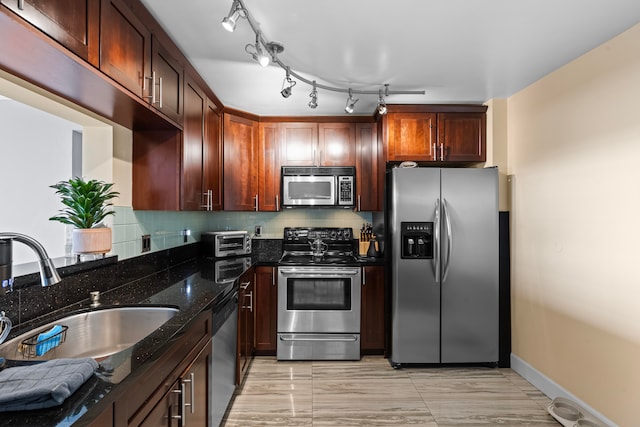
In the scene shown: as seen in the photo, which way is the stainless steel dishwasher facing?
to the viewer's right

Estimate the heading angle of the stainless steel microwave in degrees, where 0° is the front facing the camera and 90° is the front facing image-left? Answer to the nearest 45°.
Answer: approximately 0°

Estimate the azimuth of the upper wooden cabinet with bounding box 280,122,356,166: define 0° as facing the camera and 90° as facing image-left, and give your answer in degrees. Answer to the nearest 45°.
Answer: approximately 0°
